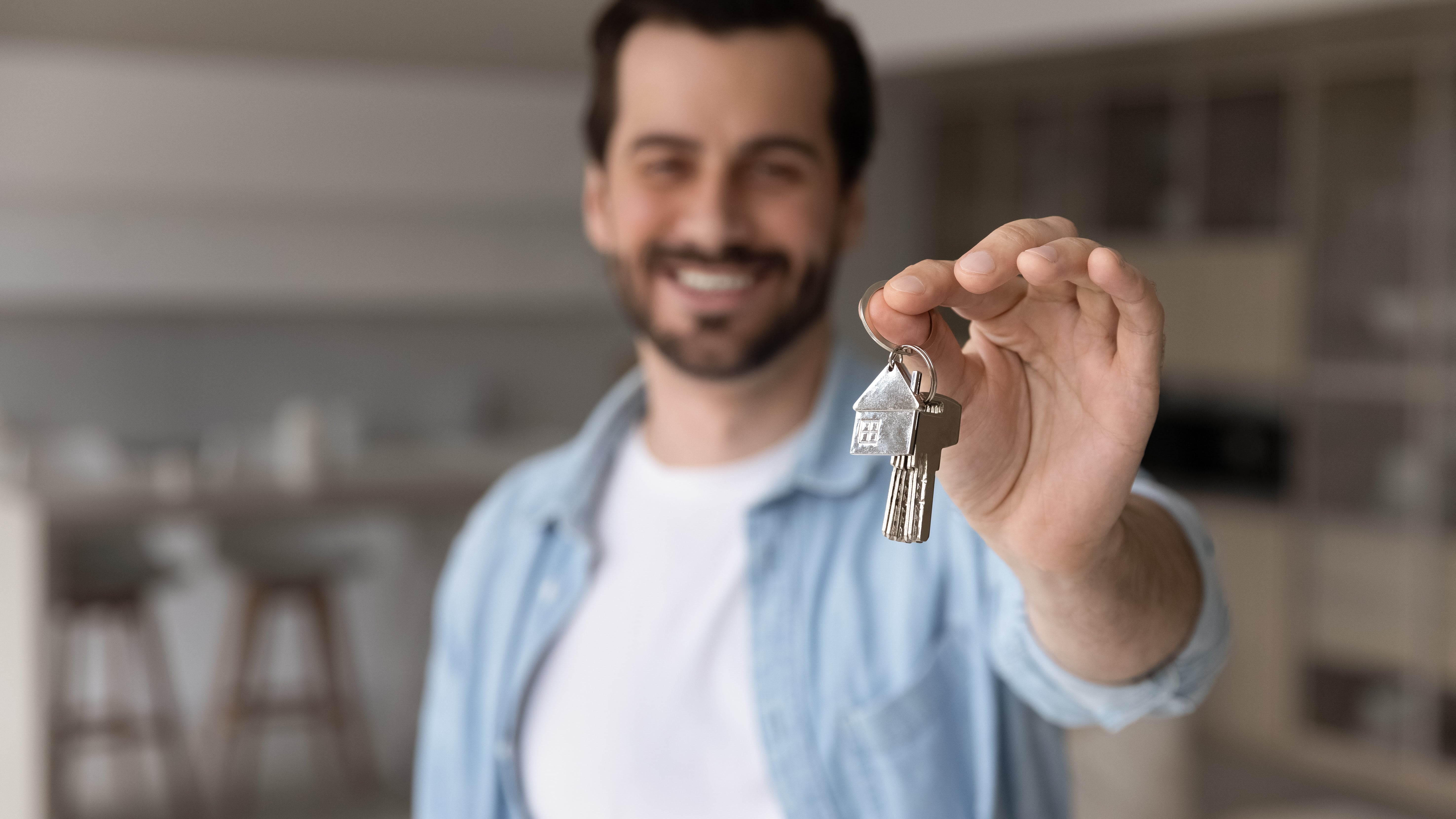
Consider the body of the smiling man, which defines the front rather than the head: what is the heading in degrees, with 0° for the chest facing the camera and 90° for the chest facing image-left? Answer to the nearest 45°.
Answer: approximately 0°

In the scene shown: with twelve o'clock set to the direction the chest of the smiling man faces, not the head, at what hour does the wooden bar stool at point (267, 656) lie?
The wooden bar stool is roughly at 5 o'clock from the smiling man.

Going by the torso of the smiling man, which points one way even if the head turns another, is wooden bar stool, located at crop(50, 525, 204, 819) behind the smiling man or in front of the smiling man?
behind

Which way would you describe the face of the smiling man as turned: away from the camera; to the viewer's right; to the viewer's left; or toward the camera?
toward the camera
